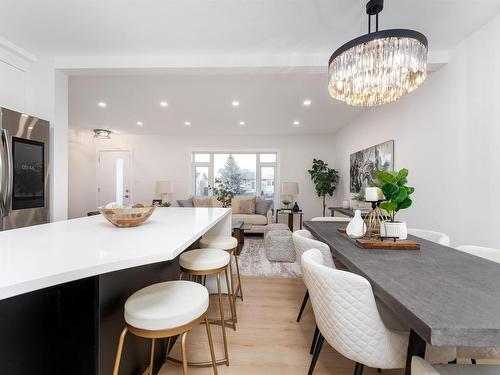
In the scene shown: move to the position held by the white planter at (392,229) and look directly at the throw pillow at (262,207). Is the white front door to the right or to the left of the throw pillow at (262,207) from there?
left

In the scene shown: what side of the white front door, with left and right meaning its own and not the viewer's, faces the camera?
front

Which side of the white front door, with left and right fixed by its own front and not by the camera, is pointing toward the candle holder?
front

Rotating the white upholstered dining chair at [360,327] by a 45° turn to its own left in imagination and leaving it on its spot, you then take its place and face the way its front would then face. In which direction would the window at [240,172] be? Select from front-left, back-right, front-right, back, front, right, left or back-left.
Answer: front-left

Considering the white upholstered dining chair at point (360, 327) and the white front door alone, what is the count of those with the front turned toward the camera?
1

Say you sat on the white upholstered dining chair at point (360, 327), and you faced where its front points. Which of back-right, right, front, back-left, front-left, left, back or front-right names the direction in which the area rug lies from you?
left

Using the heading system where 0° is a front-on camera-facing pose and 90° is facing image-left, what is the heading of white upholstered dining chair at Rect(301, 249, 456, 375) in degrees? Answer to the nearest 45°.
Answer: approximately 225°

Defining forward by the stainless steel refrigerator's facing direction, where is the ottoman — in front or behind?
in front

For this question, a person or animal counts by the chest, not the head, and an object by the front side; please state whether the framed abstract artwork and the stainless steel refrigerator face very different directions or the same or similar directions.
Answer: very different directions

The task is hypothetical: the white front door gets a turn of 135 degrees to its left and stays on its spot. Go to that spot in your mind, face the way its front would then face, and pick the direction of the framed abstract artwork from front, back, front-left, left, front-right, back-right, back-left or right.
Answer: right

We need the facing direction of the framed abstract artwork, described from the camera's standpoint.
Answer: facing the viewer and to the left of the viewer

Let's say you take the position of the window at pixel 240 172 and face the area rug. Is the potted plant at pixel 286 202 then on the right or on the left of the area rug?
left

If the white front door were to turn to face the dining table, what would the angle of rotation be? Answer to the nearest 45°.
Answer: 0° — it already faces it

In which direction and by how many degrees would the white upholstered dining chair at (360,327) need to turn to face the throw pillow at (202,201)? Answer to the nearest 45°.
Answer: approximately 90° to its left

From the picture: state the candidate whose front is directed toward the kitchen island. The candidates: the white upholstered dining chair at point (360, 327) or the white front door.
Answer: the white front door

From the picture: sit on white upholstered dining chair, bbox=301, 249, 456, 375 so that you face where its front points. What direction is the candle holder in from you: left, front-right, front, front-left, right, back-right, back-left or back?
front-left

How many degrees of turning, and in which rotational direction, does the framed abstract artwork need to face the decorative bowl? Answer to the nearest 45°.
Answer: approximately 45° to its left
